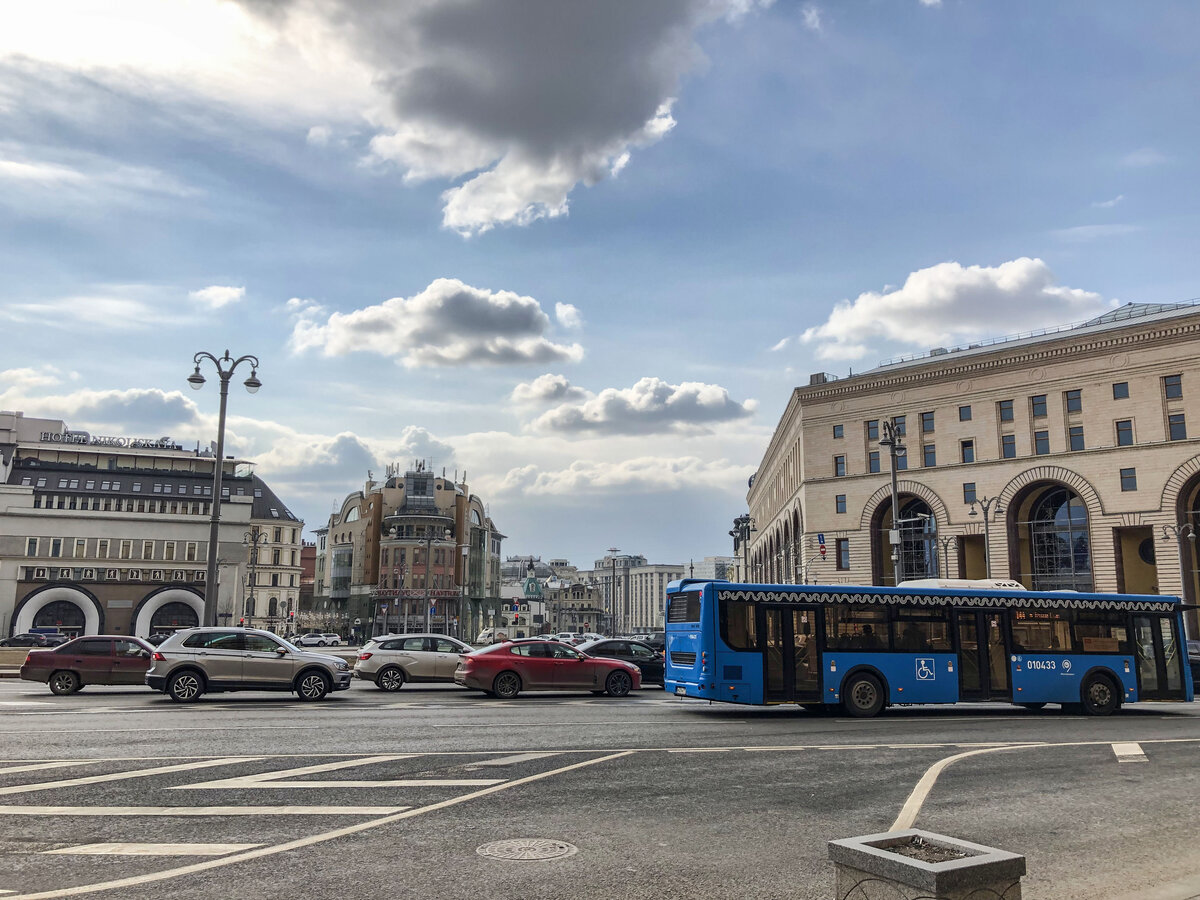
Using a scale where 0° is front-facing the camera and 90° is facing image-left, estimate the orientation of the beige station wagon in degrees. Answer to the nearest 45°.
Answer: approximately 270°

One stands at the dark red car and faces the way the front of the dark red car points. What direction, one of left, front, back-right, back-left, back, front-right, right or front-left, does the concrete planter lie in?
right

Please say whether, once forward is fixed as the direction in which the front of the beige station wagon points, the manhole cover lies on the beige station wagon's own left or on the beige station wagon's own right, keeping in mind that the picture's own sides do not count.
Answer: on the beige station wagon's own right

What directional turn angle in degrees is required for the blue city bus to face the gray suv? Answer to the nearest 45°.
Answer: approximately 135° to its left

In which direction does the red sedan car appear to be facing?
to the viewer's right

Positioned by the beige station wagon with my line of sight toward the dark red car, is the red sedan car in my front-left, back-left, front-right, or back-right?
back-left

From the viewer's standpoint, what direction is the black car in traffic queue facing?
to the viewer's right

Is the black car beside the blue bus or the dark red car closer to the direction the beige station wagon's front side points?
the black car beside the blue bus

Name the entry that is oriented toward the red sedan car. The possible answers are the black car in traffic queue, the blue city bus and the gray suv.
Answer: the gray suv

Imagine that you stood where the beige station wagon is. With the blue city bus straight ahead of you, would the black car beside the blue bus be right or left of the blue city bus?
left

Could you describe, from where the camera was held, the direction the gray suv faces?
facing to the right of the viewer

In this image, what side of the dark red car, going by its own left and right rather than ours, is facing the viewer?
right

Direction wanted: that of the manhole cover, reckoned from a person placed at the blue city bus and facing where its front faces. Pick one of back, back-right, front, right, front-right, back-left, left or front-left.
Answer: back-right

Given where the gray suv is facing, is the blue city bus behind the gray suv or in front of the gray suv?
in front
